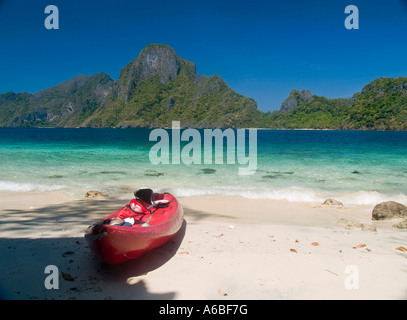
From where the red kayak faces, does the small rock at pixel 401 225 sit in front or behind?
behind

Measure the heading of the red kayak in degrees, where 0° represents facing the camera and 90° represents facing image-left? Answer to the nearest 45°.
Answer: approximately 45°

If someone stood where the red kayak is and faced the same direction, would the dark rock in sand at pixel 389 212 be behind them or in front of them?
behind
